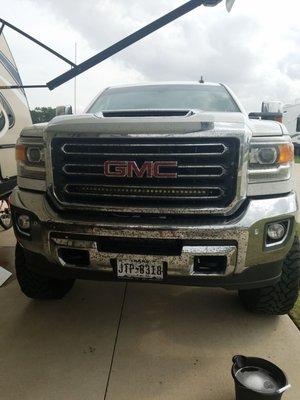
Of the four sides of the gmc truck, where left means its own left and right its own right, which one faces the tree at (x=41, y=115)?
back

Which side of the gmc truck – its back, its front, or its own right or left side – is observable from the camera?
front
